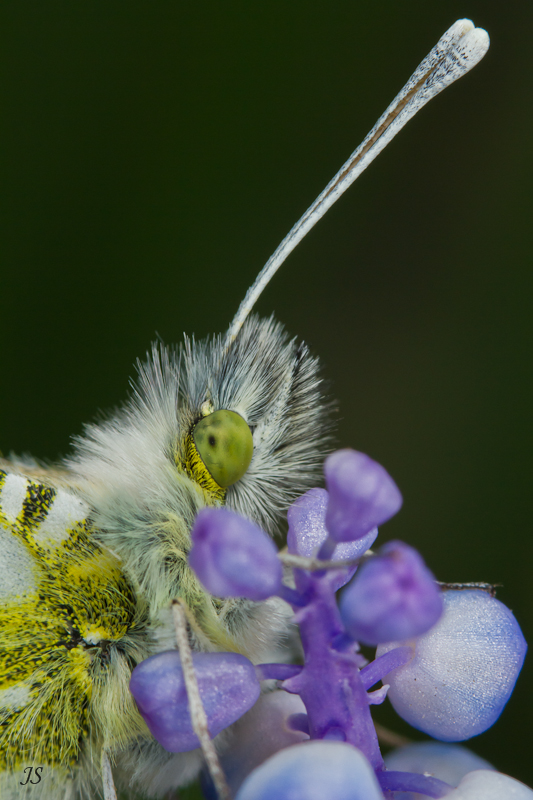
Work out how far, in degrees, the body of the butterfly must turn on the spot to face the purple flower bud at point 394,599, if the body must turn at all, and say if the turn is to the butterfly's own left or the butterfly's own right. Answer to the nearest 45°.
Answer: approximately 45° to the butterfly's own right

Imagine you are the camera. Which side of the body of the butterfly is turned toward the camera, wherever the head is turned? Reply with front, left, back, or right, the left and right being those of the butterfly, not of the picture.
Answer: right
